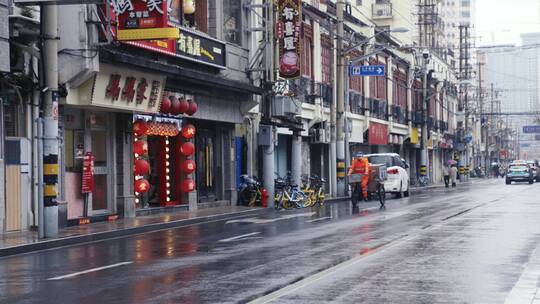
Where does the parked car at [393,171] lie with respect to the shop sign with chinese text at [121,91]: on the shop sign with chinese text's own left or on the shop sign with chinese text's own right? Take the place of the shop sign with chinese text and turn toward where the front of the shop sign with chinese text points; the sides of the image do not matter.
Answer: on the shop sign with chinese text's own left

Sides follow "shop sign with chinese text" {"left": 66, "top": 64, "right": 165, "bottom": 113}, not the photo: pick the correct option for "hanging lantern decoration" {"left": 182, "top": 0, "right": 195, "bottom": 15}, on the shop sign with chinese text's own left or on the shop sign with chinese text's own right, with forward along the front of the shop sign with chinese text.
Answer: on the shop sign with chinese text's own left

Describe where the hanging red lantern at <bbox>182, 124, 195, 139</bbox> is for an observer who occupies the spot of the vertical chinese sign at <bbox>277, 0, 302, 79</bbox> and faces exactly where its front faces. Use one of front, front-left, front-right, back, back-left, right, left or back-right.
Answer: front-right

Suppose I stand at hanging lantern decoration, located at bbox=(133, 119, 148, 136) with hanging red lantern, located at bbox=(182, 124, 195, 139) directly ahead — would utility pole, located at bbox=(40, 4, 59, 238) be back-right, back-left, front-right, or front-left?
back-right

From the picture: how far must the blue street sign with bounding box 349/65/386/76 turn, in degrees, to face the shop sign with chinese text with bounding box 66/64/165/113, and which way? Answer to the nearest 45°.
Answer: approximately 45° to its right

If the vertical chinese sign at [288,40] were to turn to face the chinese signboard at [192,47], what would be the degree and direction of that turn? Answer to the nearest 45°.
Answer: approximately 45° to its right

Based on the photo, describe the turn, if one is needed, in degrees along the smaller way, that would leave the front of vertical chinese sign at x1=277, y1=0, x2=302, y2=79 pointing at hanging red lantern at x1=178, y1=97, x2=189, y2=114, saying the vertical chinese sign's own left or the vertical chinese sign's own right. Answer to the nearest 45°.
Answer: approximately 45° to the vertical chinese sign's own right

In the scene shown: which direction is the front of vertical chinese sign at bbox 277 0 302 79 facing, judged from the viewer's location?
facing the viewer

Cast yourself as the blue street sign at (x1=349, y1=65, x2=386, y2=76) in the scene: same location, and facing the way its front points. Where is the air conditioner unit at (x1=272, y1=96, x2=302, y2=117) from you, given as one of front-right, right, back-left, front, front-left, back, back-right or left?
front-right

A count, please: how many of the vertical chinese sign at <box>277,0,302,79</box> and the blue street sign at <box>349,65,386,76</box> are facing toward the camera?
2

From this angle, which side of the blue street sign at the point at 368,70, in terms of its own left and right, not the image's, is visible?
front

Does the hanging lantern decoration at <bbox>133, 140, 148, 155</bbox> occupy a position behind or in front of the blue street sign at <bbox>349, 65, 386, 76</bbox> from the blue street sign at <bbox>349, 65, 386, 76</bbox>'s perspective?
in front

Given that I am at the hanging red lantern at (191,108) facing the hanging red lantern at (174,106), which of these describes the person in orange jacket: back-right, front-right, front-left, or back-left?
back-left

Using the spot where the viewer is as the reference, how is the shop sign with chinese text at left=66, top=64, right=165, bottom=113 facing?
facing the viewer and to the right of the viewer

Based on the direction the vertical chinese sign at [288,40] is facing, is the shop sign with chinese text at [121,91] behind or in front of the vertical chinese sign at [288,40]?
in front
